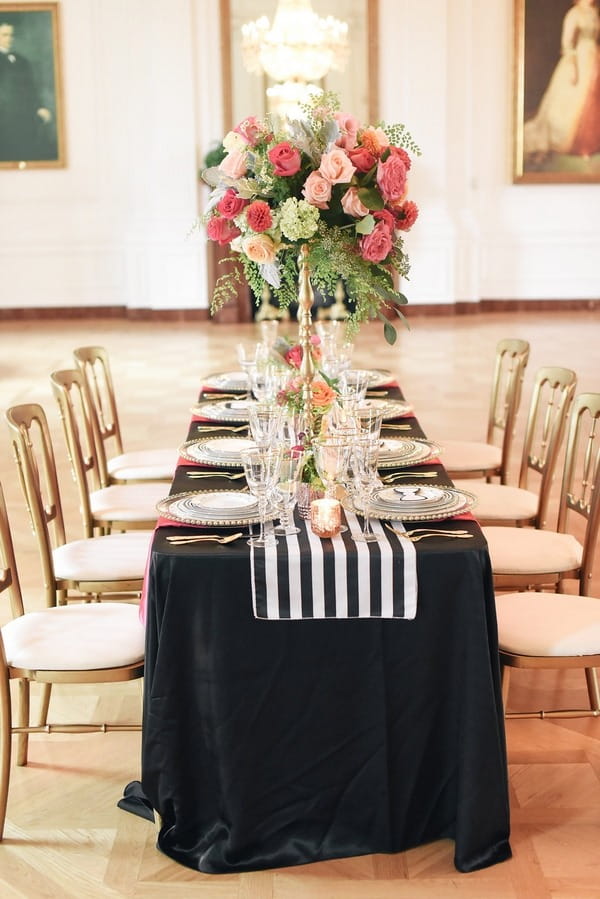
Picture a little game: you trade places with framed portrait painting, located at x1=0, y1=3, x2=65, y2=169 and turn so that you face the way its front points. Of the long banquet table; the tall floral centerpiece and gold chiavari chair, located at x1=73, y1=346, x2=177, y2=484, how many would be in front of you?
3

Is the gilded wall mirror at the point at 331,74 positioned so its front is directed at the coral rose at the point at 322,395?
yes

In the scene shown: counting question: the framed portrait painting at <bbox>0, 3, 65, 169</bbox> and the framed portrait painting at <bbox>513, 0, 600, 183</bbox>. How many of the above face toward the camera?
2

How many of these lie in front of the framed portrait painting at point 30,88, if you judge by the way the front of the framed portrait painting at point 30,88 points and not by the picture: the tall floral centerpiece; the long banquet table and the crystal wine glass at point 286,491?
3

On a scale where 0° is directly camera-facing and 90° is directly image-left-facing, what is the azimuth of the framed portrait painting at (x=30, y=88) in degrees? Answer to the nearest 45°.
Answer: approximately 0°

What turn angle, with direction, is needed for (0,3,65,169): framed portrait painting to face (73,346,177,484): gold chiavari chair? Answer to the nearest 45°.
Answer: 0° — it already faces it

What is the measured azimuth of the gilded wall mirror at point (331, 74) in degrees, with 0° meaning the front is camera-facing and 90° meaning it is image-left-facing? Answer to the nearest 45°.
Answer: approximately 0°
